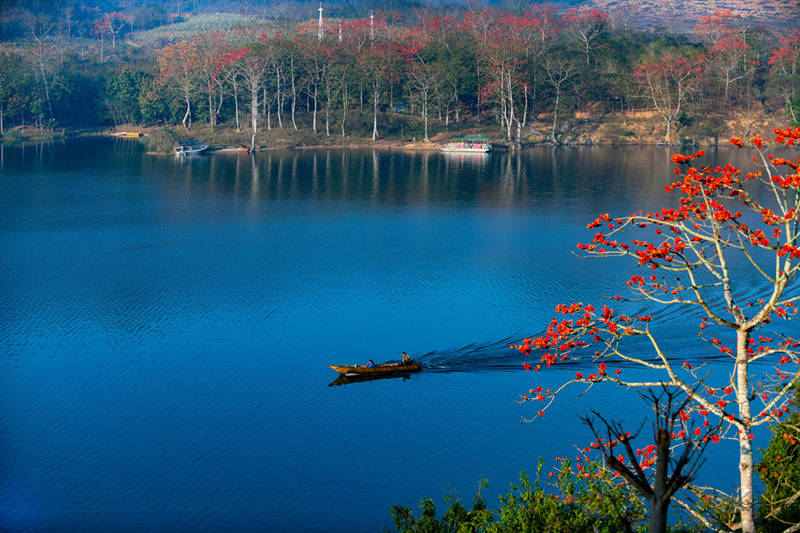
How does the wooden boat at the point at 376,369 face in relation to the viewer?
to the viewer's left

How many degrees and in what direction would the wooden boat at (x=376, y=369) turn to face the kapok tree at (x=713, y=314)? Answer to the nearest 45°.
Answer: approximately 135° to its left
